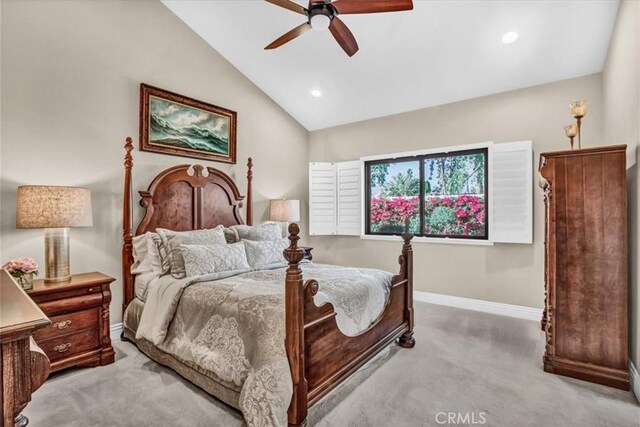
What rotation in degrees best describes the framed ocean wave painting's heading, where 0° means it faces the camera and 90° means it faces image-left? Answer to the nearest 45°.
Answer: approximately 315°

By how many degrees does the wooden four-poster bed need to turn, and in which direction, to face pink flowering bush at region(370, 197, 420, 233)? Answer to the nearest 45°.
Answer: approximately 90° to its left

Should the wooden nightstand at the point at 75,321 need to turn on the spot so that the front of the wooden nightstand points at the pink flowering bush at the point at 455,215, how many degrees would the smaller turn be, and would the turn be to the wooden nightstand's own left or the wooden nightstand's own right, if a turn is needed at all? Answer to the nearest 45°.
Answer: approximately 45° to the wooden nightstand's own left

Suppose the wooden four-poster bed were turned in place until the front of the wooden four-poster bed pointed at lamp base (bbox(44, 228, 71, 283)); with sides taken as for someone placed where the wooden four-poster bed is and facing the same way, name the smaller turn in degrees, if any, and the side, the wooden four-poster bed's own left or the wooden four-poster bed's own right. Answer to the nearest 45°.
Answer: approximately 135° to the wooden four-poster bed's own right
